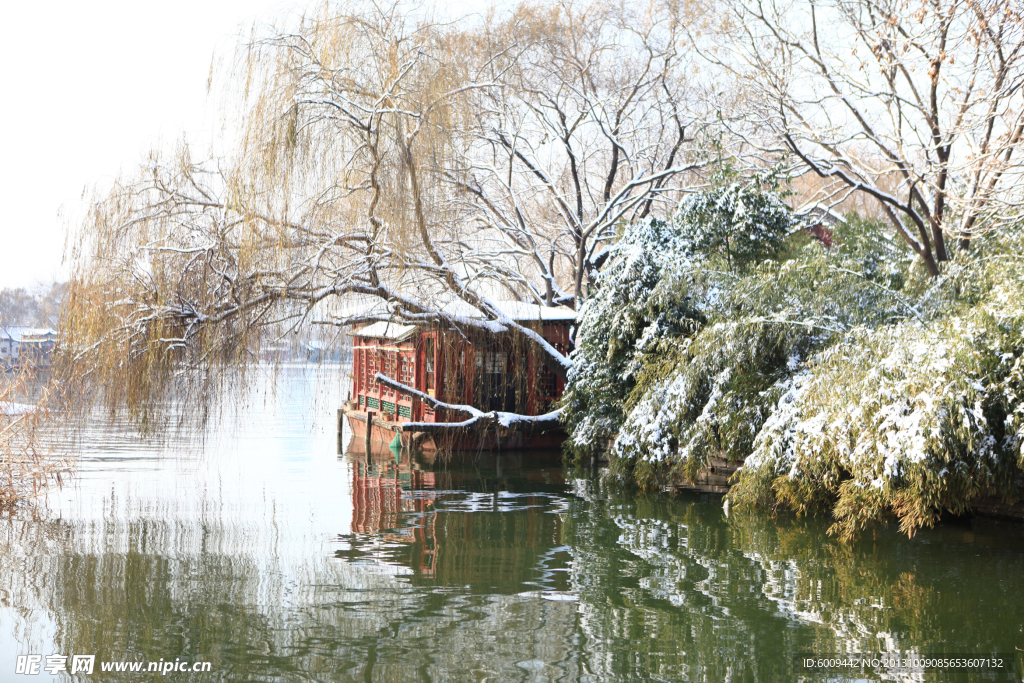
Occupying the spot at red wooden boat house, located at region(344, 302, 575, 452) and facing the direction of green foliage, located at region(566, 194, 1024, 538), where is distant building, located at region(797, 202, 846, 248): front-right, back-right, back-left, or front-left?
front-left

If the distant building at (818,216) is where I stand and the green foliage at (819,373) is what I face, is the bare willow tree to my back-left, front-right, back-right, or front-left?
front-right
